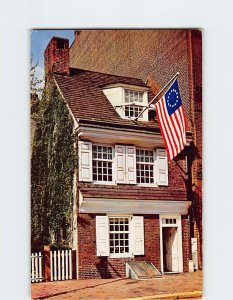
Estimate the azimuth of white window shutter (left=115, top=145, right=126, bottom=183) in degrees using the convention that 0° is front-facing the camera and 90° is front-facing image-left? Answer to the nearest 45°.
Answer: approximately 0°

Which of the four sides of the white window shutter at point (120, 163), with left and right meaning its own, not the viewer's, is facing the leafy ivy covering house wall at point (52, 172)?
right
